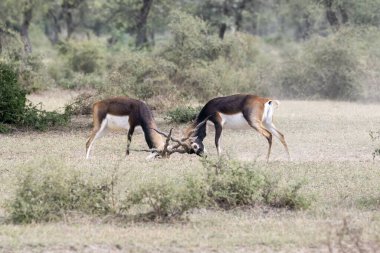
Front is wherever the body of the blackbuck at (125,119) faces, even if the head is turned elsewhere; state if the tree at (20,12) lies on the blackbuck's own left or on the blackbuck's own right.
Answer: on the blackbuck's own left

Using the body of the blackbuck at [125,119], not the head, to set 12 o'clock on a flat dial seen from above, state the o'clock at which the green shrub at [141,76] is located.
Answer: The green shrub is roughly at 9 o'clock from the blackbuck.

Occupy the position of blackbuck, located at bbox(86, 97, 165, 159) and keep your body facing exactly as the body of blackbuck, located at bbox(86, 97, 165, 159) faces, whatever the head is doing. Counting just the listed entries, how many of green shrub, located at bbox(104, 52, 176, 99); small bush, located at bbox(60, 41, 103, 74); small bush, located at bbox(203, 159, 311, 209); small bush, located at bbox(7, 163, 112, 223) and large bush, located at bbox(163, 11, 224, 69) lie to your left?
3

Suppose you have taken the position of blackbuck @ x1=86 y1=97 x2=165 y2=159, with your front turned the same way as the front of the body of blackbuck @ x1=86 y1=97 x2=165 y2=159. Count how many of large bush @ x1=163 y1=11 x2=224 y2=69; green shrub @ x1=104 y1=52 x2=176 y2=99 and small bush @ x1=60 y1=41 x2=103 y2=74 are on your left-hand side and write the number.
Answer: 3

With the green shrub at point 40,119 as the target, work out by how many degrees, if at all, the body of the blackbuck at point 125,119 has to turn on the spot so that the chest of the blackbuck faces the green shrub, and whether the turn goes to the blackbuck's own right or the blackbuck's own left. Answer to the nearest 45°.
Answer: approximately 135° to the blackbuck's own left

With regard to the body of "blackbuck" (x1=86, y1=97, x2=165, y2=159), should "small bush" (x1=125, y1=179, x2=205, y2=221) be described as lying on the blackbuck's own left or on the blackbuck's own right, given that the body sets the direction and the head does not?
on the blackbuck's own right

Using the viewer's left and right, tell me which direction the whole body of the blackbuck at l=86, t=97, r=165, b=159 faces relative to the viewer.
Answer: facing to the right of the viewer

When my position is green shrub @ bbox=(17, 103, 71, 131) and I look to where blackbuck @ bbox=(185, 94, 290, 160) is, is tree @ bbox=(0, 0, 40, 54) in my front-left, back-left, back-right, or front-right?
back-left

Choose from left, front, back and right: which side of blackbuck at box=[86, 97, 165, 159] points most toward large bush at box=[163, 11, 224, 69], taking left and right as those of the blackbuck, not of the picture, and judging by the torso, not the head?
left

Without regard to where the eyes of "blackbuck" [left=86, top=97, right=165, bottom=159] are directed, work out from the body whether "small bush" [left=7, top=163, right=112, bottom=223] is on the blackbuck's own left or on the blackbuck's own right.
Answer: on the blackbuck's own right

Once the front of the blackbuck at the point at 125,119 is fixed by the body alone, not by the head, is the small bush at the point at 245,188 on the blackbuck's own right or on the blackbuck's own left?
on the blackbuck's own right

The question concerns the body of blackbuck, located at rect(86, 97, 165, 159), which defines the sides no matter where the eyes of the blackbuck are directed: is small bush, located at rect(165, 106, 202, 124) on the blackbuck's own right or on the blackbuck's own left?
on the blackbuck's own left

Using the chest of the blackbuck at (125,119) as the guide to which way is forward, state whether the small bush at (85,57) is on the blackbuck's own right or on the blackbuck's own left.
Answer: on the blackbuck's own left

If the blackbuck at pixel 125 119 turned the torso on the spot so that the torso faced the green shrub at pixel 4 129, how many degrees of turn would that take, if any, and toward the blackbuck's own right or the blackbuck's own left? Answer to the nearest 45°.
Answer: approximately 135° to the blackbuck's own left
